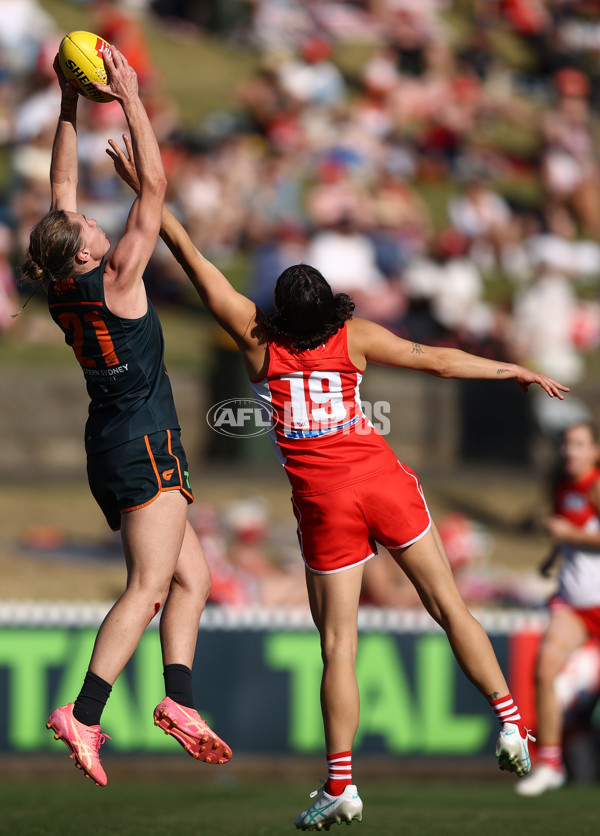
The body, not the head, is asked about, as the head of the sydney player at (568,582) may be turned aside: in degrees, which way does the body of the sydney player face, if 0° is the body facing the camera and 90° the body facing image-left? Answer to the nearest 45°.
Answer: approximately 45°

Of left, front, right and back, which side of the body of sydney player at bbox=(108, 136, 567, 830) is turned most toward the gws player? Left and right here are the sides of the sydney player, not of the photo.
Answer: left

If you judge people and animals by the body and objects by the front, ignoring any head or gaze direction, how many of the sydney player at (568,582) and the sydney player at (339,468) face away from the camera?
1

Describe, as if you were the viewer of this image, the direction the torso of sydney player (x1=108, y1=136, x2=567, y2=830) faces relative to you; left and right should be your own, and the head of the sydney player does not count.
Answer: facing away from the viewer

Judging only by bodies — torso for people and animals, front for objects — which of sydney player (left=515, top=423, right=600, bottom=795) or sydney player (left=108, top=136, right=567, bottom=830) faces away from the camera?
sydney player (left=108, top=136, right=567, bottom=830)

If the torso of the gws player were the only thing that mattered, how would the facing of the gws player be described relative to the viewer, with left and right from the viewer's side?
facing away from the viewer and to the right of the viewer

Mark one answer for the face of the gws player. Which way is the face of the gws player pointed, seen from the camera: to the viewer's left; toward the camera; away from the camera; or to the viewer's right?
to the viewer's right

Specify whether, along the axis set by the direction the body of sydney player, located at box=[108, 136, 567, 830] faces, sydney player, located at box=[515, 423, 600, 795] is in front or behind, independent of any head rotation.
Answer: in front
